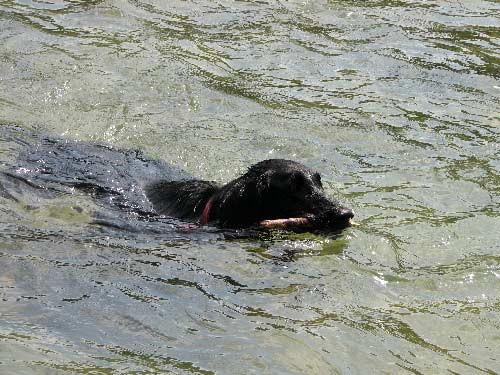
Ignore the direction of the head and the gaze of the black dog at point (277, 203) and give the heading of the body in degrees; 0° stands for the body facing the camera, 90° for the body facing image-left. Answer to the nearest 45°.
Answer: approximately 270°
